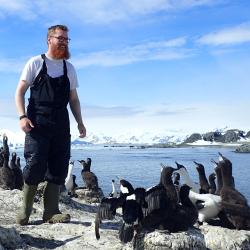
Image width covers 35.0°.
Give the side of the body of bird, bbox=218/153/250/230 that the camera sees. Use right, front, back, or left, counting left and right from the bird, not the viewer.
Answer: left

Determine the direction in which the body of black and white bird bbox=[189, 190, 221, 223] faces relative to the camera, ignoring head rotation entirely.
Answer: to the viewer's left

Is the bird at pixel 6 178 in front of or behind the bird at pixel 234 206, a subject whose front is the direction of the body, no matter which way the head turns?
in front
